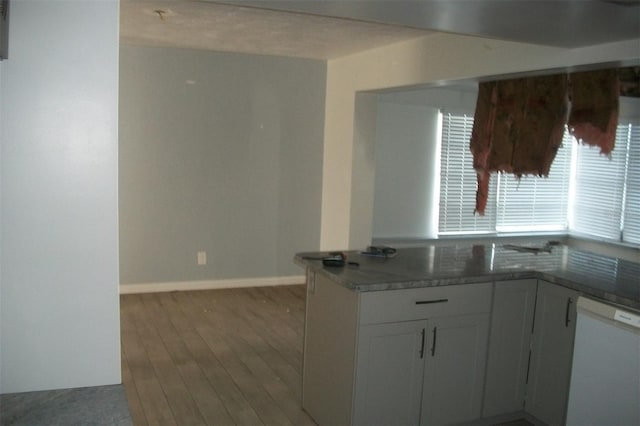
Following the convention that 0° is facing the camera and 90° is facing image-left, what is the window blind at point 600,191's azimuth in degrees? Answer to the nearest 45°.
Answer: approximately 45°

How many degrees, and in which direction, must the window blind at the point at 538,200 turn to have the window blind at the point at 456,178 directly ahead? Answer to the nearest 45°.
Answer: approximately 45° to its right

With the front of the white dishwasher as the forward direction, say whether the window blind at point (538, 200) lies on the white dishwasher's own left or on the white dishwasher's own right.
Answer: on the white dishwasher's own right

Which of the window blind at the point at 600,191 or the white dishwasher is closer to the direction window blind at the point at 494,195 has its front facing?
the white dishwasher

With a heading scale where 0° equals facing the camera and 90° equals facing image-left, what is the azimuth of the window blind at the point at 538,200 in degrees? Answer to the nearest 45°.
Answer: approximately 0°

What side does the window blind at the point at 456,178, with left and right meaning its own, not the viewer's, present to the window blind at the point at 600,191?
left

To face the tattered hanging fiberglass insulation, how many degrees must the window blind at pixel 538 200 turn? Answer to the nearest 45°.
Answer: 0° — it already faces it

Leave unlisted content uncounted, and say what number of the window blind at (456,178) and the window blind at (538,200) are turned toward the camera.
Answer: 2

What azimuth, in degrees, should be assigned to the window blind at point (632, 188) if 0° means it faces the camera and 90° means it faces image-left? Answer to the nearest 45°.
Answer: approximately 45°
